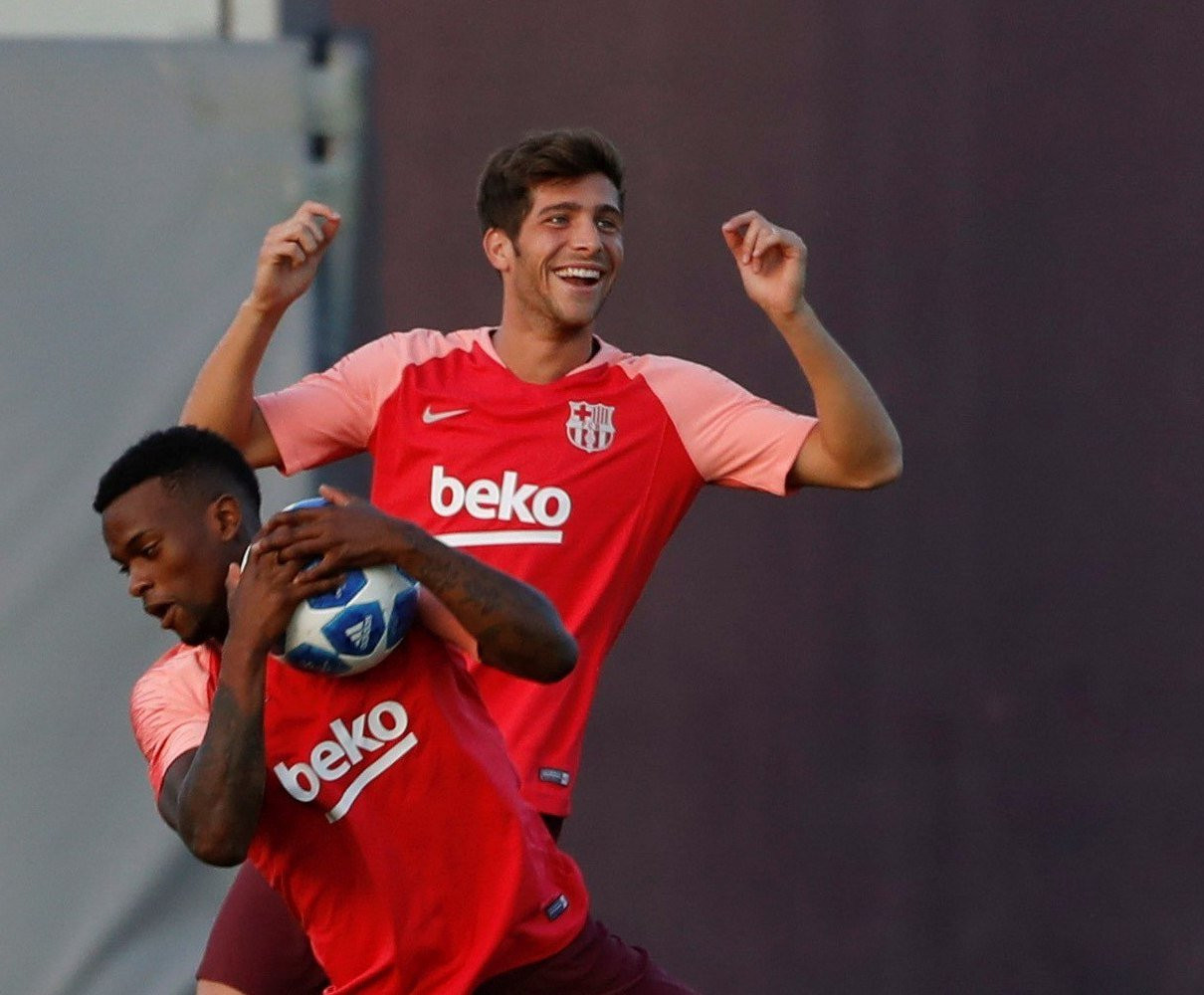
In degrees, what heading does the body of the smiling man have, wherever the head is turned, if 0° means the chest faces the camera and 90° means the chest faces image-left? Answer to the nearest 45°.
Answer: approximately 0°

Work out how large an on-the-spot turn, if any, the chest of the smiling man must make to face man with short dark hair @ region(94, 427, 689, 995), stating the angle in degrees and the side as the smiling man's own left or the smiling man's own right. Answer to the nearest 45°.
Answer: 0° — they already face them
